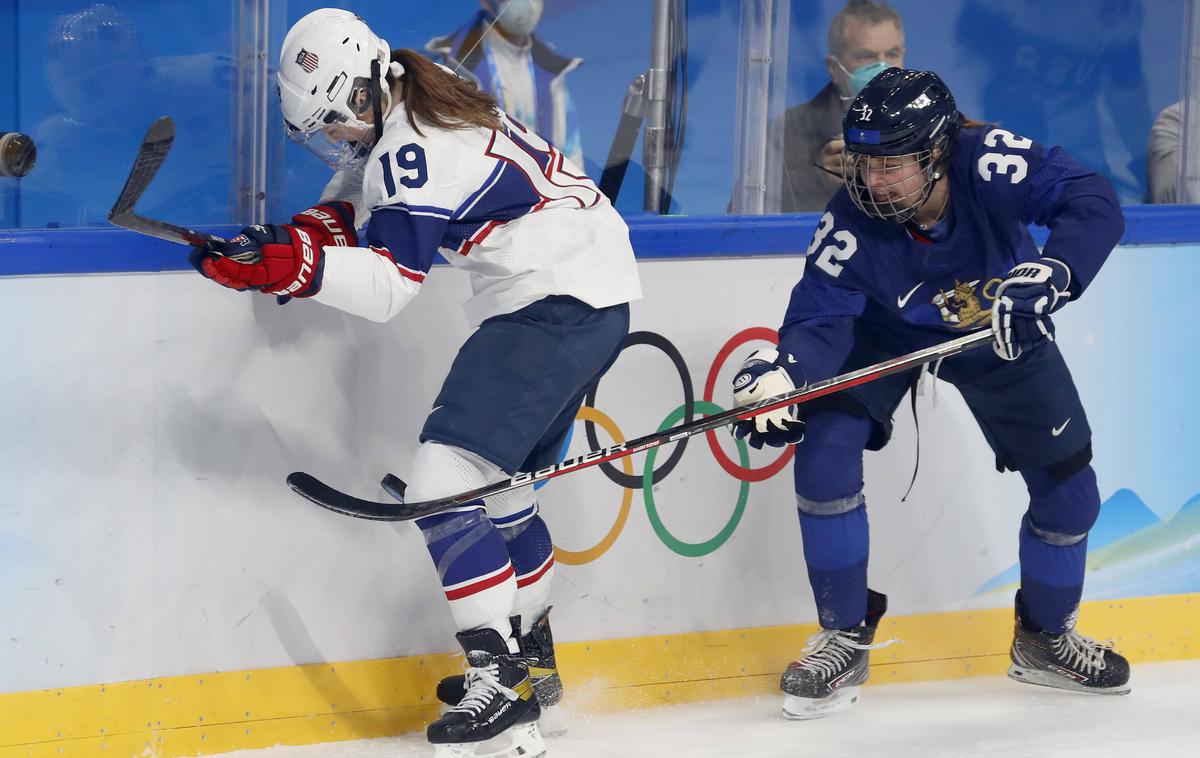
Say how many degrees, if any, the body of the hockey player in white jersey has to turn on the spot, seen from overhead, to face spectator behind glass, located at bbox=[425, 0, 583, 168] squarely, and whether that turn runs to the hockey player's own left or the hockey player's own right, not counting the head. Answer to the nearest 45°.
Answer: approximately 90° to the hockey player's own right

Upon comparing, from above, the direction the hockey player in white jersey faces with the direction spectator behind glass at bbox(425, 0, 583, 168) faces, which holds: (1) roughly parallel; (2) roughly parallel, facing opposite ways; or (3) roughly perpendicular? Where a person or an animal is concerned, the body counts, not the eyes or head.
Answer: roughly perpendicular

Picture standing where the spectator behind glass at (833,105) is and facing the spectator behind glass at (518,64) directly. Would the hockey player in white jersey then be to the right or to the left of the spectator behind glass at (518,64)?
left

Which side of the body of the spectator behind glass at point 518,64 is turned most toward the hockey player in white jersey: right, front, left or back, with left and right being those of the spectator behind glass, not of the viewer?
front

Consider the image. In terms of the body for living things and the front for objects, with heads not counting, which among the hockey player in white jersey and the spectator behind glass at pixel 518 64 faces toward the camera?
the spectator behind glass

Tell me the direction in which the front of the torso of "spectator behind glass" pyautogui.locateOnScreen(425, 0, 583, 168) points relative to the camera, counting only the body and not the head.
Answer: toward the camera

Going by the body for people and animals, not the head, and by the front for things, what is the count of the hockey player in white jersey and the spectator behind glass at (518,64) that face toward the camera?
1

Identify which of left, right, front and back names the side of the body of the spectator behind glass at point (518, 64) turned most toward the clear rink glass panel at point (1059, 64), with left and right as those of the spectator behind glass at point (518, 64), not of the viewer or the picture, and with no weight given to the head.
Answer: left

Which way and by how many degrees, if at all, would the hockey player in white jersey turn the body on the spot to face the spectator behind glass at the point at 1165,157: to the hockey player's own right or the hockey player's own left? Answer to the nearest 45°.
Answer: approximately 135° to the hockey player's own right

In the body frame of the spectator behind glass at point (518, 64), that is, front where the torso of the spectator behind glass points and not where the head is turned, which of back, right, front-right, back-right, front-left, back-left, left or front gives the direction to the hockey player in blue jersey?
front-left

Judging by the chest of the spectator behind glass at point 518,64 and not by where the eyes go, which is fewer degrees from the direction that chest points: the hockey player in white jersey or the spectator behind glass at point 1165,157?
the hockey player in white jersey

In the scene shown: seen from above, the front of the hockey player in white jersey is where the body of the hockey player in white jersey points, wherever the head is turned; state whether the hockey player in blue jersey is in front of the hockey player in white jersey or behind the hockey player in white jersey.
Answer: behind

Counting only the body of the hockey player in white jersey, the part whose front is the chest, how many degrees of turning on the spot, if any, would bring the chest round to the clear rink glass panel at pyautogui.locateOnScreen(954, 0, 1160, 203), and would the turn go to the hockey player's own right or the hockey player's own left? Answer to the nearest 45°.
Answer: approximately 135° to the hockey player's own right

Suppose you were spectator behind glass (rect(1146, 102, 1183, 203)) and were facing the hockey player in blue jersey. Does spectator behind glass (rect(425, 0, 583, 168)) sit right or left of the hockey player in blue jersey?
right

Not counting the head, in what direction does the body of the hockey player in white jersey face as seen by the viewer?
to the viewer's left

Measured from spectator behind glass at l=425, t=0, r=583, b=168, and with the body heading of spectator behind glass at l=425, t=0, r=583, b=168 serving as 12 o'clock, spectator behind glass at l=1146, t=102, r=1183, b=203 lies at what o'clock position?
spectator behind glass at l=1146, t=102, r=1183, b=203 is roughly at 9 o'clock from spectator behind glass at l=425, t=0, r=583, b=168.
